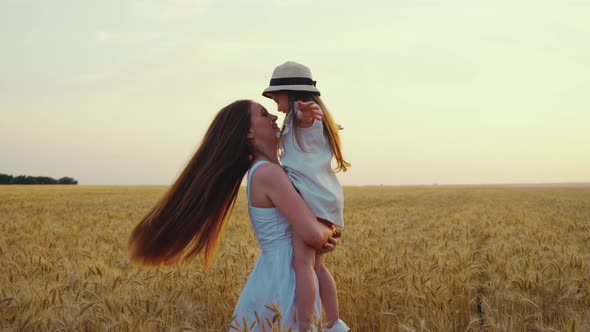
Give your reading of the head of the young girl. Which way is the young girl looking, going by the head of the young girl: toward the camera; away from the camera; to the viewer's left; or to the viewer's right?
to the viewer's left

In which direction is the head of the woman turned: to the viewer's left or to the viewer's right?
to the viewer's right

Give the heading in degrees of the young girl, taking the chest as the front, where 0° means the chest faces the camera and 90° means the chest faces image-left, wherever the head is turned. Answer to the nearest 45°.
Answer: approximately 90°

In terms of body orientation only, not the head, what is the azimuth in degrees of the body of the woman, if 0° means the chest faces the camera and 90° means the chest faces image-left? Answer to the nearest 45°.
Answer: approximately 270°
